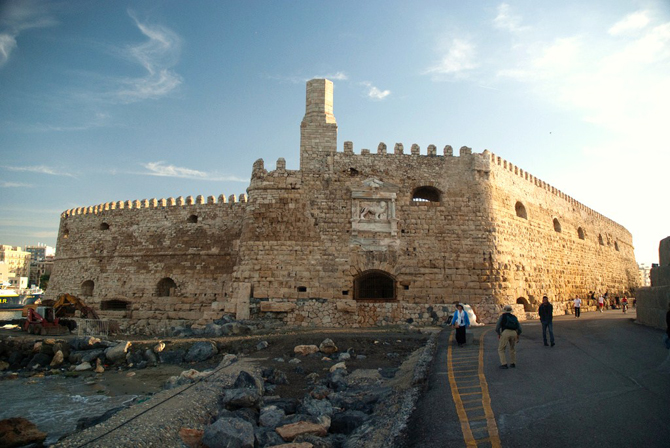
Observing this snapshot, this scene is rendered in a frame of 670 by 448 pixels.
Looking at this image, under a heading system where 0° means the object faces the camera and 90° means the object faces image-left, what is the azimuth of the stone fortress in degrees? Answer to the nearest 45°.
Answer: approximately 0°

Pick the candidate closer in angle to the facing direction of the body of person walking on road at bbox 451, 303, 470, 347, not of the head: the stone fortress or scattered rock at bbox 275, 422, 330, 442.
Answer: the scattered rock

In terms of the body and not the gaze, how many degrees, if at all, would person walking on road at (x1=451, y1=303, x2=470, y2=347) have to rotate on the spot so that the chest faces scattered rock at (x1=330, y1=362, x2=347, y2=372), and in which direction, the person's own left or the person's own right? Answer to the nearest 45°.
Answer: approximately 45° to the person's own right

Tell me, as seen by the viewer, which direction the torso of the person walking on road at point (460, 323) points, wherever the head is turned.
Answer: toward the camera

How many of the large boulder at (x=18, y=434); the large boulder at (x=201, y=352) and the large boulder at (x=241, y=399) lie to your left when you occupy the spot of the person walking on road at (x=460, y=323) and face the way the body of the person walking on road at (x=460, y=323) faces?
0

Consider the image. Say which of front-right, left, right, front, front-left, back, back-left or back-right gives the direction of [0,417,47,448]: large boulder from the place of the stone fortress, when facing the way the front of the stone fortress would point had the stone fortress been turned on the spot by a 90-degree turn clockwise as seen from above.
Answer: front-left

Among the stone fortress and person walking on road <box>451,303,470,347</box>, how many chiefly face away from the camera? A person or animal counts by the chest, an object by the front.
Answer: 0

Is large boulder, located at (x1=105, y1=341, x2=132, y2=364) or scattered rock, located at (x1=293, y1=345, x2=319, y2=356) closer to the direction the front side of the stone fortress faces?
the scattered rock

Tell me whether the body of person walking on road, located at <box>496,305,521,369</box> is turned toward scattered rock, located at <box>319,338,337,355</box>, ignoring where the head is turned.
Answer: no

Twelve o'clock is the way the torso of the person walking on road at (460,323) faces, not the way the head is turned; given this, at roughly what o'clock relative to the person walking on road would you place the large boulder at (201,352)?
The large boulder is roughly at 3 o'clock from the person walking on road.
